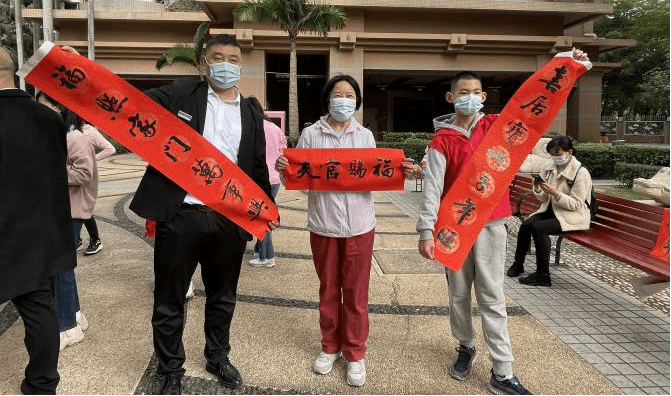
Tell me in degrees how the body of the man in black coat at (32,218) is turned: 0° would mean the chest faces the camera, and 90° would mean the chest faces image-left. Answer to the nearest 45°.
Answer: approximately 180°

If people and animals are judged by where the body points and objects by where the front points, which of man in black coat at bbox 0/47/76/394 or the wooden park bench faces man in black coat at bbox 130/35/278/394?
the wooden park bench

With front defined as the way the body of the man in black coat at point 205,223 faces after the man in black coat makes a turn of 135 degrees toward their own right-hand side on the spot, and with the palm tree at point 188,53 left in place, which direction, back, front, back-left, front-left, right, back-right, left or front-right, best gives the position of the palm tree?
front-right

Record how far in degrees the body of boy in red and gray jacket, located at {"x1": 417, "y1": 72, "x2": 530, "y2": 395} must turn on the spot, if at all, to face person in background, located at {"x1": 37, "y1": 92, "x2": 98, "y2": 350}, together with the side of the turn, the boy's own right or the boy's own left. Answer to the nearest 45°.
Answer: approximately 90° to the boy's own right

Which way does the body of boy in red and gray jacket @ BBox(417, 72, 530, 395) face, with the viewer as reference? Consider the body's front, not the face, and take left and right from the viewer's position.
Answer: facing the viewer

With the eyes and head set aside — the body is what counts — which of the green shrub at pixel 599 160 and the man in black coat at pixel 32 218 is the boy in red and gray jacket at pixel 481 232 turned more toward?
the man in black coat

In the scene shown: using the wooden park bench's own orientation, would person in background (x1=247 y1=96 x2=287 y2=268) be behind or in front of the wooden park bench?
in front
